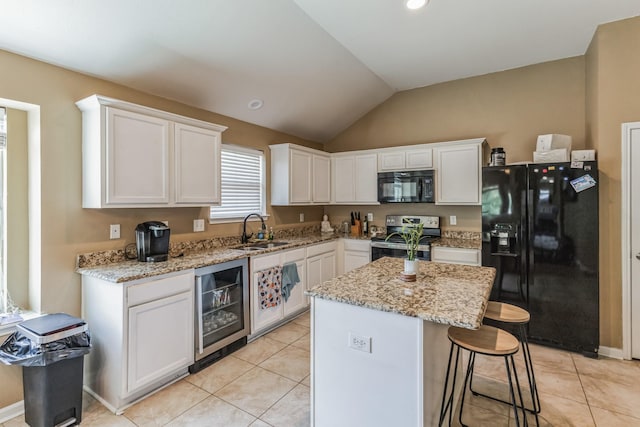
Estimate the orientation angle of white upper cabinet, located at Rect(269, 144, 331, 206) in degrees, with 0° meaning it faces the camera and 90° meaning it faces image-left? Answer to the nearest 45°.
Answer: approximately 315°

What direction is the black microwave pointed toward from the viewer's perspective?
toward the camera

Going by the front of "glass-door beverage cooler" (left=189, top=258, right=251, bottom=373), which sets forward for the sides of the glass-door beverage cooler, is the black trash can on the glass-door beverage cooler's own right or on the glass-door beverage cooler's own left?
on the glass-door beverage cooler's own right

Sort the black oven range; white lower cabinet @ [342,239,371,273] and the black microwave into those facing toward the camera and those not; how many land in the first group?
3

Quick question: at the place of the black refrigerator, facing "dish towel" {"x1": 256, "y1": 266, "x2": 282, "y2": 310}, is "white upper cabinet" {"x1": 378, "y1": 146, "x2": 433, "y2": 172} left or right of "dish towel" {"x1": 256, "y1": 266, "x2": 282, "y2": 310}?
right

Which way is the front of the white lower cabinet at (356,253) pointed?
toward the camera

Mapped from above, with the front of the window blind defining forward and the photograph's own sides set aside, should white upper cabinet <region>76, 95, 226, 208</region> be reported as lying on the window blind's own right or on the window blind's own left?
on the window blind's own right

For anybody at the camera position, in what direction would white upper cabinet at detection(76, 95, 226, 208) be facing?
facing the viewer and to the right of the viewer

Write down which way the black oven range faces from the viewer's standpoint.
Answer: facing the viewer

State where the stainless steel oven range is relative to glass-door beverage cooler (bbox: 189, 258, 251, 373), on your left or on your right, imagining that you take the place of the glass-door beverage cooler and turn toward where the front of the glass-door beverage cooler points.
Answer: on your left

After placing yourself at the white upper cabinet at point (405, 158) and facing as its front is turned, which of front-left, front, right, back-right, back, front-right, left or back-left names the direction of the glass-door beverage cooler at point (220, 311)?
front-right
